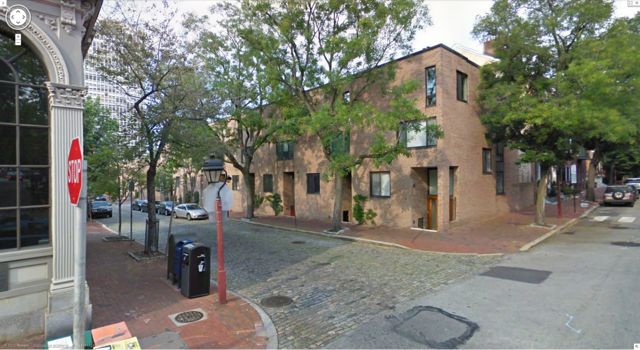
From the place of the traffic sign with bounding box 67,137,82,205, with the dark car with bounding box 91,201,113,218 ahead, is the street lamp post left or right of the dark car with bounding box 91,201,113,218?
right

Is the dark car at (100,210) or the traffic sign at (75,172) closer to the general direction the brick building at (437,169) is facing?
the traffic sign

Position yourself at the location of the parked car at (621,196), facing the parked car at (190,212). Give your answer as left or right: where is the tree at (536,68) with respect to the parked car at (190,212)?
left
